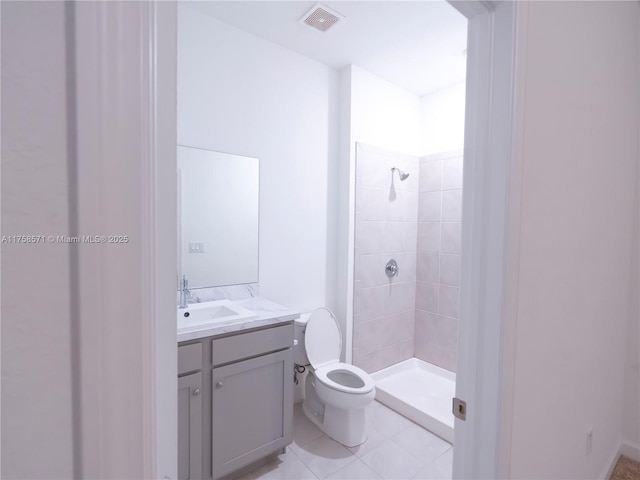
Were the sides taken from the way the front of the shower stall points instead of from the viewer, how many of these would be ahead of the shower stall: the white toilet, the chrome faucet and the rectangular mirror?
3

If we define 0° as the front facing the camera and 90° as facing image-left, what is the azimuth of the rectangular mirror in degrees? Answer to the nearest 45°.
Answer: approximately 315°

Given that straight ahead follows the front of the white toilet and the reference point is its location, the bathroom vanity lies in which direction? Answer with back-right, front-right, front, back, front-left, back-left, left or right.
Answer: right

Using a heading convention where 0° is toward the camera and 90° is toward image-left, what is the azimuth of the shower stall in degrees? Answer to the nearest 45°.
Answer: approximately 45°

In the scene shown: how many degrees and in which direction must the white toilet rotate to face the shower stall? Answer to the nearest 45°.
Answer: approximately 90° to its left

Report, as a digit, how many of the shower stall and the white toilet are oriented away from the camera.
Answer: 0

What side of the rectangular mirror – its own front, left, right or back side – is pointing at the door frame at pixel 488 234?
front
